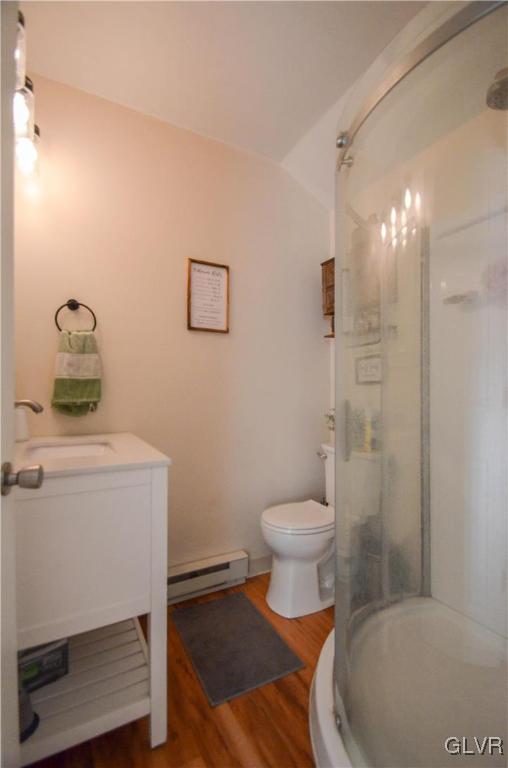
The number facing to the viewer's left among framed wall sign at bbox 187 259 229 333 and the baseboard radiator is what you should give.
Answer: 0

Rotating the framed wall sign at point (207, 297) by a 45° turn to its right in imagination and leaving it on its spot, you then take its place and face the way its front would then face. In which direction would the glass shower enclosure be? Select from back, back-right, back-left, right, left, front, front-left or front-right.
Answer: front-left

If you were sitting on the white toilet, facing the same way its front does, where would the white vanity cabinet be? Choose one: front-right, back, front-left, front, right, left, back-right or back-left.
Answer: front

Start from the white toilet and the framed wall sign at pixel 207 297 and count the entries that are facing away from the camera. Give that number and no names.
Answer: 0

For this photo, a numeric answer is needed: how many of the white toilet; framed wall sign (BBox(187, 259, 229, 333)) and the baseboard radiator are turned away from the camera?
0

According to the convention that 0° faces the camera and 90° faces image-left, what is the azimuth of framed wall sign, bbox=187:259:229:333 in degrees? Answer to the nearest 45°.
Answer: approximately 315°

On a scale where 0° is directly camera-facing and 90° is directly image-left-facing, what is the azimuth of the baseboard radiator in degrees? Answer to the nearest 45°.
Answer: approximately 315°

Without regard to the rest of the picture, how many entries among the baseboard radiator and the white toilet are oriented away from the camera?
0
